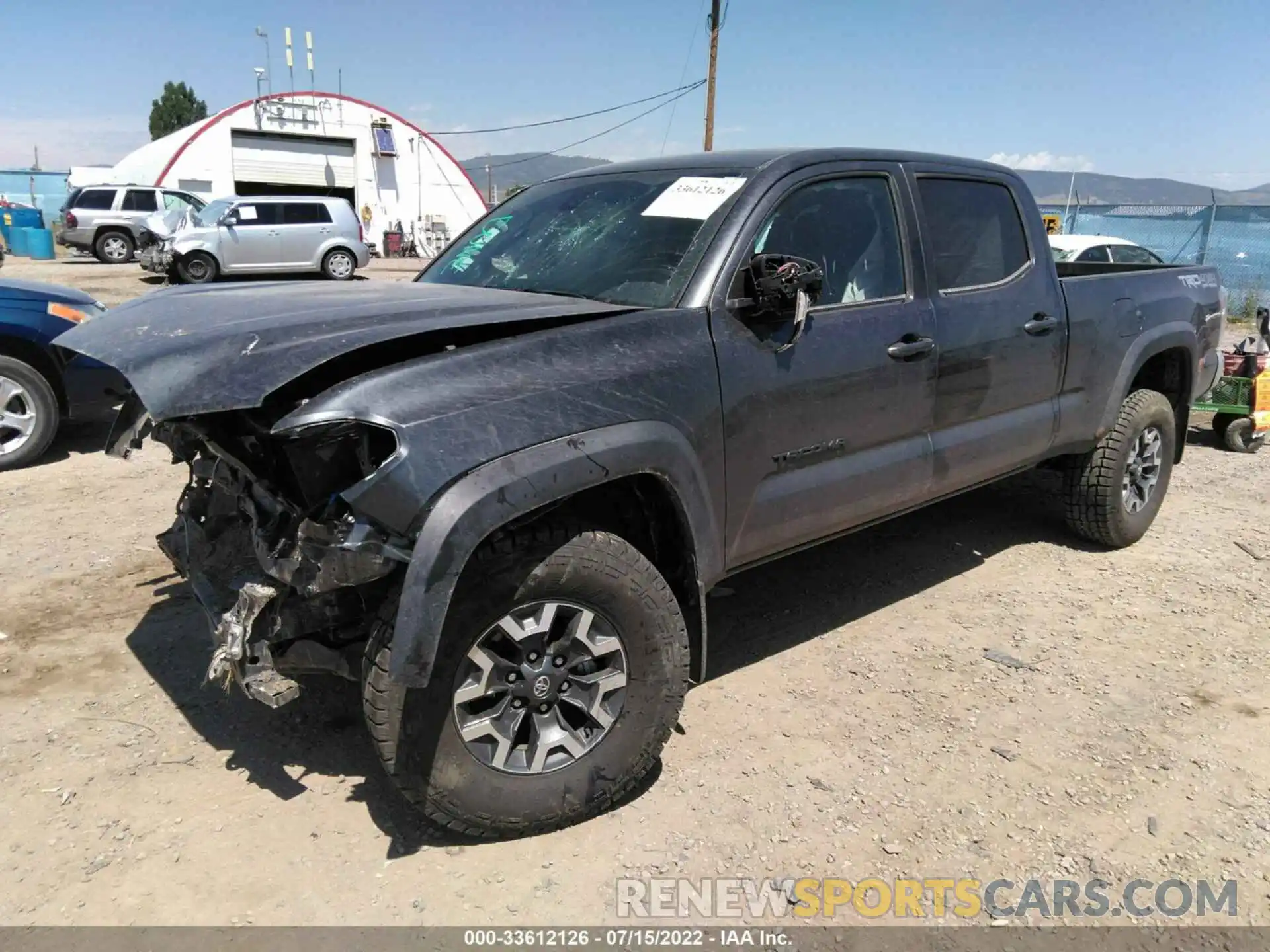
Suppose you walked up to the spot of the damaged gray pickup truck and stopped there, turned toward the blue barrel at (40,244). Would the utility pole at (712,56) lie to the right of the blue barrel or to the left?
right

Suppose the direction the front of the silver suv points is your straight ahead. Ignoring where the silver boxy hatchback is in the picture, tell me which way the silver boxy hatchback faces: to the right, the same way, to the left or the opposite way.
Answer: the opposite way

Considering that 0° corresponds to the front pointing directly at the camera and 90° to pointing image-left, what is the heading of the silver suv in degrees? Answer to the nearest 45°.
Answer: approximately 270°

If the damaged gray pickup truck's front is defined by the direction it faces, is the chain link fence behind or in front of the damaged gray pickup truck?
behind

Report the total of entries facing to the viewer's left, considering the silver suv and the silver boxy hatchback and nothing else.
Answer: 1

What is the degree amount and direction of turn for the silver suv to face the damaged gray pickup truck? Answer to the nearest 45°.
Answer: approximately 90° to its right

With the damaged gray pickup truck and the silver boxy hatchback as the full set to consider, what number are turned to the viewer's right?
0

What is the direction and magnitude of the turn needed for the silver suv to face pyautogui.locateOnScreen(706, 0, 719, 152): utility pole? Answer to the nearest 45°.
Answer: approximately 45° to its right

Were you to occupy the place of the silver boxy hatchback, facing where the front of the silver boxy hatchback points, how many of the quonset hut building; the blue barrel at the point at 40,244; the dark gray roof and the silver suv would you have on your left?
1

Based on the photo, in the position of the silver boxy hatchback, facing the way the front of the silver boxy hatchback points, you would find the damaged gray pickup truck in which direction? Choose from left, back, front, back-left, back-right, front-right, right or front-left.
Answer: left

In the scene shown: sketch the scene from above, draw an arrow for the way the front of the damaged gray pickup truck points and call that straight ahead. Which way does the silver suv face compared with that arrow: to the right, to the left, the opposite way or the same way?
the opposite way

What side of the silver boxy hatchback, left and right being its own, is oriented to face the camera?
left

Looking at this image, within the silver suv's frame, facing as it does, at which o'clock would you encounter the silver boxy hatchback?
The silver boxy hatchback is roughly at 2 o'clock from the silver suv.

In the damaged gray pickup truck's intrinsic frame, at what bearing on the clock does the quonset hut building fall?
The quonset hut building is roughly at 4 o'clock from the damaged gray pickup truck.

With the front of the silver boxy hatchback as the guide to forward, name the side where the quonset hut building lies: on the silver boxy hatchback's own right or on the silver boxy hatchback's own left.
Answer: on the silver boxy hatchback's own right
